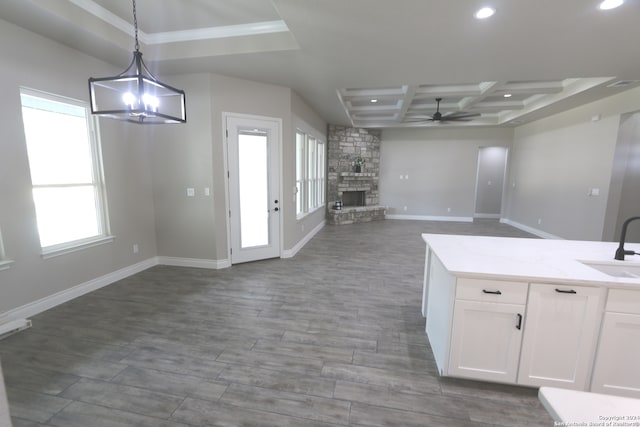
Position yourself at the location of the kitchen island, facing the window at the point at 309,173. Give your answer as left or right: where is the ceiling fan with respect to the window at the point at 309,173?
right

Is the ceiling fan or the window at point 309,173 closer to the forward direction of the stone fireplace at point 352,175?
the ceiling fan

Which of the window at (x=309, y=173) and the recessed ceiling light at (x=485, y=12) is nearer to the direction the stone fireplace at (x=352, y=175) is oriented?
the recessed ceiling light

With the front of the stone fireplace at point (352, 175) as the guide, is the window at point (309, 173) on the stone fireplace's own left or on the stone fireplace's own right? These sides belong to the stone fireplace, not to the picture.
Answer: on the stone fireplace's own right

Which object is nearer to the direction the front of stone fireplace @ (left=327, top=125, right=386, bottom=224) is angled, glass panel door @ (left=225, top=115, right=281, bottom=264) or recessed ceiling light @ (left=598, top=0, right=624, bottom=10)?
the recessed ceiling light

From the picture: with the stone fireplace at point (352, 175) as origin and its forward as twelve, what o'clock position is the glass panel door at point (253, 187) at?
The glass panel door is roughly at 2 o'clock from the stone fireplace.

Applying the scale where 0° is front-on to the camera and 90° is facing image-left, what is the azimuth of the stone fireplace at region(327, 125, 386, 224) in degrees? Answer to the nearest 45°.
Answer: approximately 315°

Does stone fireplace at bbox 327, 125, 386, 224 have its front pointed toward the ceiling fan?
yes

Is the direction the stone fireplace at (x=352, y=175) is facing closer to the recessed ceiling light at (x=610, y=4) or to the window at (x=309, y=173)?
the recessed ceiling light
